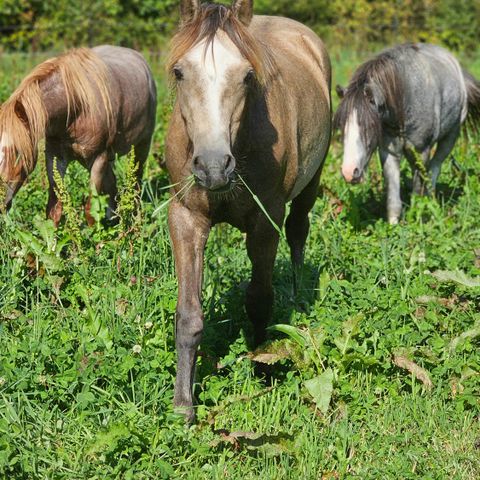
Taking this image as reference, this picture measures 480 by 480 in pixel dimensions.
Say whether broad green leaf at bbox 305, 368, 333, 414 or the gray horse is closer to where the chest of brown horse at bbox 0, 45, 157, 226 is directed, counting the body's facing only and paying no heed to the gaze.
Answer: the broad green leaf

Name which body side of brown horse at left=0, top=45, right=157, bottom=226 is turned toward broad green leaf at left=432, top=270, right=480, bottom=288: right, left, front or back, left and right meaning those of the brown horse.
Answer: left

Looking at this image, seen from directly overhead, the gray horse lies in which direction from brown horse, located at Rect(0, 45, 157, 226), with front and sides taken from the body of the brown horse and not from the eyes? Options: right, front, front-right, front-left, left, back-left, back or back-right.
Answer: back-left

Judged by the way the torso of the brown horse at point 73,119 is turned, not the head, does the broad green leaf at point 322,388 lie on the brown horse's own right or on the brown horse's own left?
on the brown horse's own left

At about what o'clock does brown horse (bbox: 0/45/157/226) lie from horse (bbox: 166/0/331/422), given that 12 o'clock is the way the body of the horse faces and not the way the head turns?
The brown horse is roughly at 5 o'clock from the horse.

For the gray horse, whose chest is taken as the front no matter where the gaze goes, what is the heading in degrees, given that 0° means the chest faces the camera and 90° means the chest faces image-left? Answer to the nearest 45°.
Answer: approximately 45°

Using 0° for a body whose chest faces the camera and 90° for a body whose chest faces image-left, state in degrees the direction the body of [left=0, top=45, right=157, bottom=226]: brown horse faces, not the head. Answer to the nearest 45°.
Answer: approximately 45°

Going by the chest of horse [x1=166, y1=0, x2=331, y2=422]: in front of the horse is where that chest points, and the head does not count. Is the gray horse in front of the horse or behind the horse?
behind

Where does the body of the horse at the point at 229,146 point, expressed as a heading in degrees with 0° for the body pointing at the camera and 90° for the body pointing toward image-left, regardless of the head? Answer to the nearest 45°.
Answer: approximately 0°
